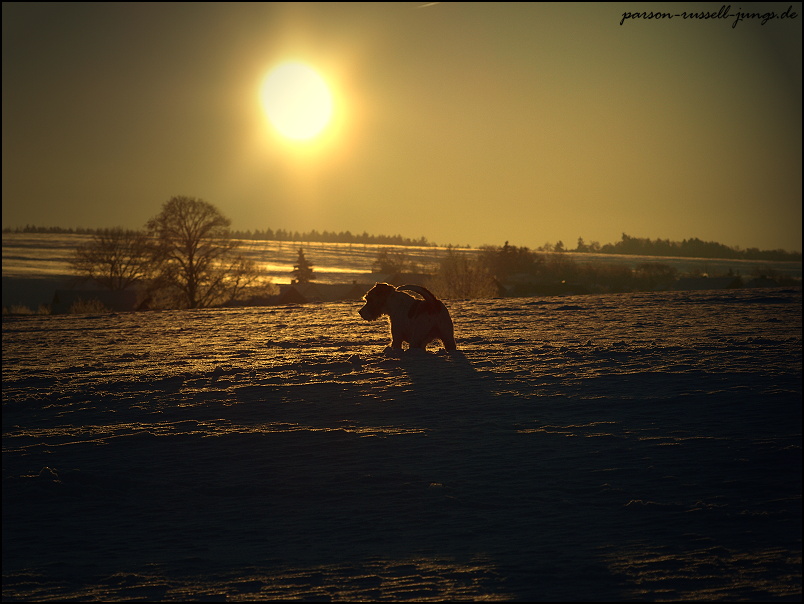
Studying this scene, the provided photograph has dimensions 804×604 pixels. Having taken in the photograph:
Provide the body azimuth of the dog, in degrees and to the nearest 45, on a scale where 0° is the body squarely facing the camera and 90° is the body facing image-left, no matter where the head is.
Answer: approximately 90°
